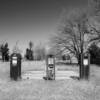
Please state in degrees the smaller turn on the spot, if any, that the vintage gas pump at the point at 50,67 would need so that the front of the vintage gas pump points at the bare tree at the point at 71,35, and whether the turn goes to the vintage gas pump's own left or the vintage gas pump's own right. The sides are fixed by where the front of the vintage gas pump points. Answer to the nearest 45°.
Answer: approximately 180°

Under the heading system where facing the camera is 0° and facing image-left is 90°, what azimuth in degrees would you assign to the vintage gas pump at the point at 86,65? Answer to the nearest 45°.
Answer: approximately 0°

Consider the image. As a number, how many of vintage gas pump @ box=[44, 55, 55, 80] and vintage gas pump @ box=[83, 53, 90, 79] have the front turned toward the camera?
2

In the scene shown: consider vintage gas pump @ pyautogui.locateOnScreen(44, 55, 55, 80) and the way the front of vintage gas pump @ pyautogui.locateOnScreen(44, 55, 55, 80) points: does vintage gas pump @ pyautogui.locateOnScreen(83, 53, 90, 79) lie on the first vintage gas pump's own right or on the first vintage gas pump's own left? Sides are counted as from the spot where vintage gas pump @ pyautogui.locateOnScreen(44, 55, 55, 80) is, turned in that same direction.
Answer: on the first vintage gas pump's own left

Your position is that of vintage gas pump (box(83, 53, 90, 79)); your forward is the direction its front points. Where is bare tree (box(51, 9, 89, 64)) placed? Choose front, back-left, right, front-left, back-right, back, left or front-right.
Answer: back

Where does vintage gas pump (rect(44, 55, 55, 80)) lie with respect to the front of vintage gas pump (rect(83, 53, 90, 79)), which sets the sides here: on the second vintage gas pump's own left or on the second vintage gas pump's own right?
on the second vintage gas pump's own right

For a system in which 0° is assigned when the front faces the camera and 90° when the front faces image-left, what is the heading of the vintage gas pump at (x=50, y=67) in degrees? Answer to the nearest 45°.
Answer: approximately 0°
